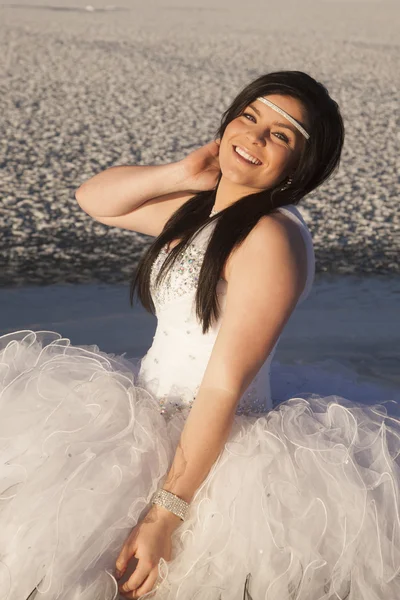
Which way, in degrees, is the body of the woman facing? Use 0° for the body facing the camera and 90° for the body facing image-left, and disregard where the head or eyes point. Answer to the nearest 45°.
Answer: approximately 45°
